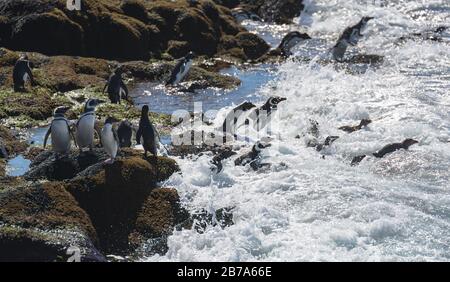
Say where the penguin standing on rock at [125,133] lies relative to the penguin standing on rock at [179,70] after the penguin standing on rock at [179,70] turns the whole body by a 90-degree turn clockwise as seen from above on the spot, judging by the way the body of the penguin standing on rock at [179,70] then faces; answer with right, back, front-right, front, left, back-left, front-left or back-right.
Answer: front

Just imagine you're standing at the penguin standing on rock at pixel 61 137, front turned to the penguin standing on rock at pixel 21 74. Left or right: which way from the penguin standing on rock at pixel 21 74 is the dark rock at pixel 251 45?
right

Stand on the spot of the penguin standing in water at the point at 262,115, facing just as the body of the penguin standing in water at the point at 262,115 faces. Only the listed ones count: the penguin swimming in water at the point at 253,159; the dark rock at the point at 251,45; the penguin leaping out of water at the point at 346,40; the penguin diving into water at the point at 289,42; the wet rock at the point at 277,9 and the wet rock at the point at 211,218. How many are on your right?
2

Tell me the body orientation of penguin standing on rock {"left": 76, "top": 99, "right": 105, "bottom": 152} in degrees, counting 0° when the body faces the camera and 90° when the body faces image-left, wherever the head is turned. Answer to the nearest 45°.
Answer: approximately 315°

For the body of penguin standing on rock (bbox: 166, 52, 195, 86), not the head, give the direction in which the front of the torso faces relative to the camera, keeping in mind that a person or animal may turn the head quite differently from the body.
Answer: to the viewer's right

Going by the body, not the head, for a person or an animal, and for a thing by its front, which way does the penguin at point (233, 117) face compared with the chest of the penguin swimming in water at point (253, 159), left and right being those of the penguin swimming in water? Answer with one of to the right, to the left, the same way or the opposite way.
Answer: the same way

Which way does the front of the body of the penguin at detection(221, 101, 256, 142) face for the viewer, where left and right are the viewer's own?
facing to the right of the viewer

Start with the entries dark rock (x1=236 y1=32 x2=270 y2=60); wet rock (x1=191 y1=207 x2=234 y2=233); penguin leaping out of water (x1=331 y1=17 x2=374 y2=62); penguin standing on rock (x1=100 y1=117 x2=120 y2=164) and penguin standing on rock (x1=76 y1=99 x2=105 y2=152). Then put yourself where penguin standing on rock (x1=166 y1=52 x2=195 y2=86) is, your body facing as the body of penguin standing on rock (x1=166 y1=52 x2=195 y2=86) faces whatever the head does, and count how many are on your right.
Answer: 3
